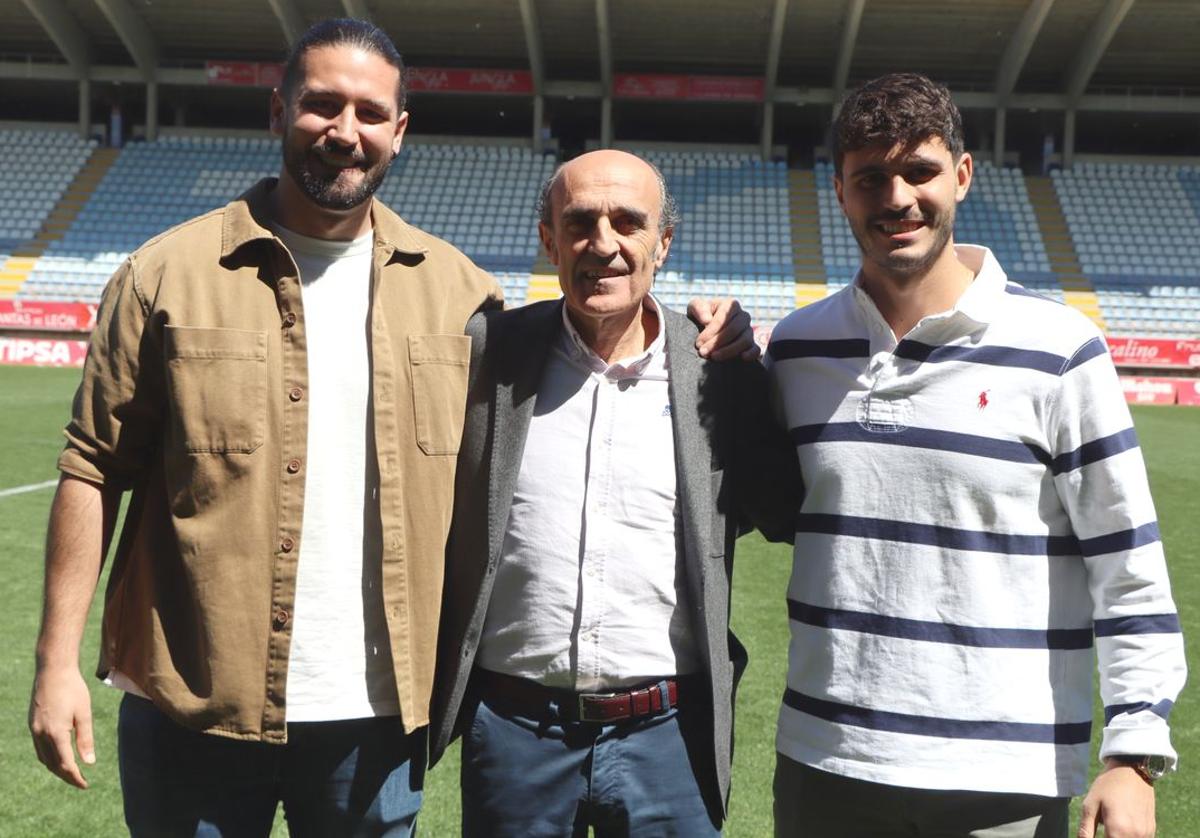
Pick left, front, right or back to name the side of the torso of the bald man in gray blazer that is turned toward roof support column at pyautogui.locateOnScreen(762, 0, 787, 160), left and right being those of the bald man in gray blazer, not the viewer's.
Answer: back

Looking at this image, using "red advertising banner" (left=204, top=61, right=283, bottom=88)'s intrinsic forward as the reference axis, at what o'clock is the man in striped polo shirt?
The man in striped polo shirt is roughly at 12 o'clock from the red advertising banner.

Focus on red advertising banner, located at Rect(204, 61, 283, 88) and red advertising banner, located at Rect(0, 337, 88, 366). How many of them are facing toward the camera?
2

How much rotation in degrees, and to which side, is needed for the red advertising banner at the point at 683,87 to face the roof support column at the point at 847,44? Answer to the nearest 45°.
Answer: approximately 45° to its left

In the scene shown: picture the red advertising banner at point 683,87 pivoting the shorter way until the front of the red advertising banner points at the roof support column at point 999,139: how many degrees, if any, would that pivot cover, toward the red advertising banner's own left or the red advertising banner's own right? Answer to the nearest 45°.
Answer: approximately 90° to the red advertising banner's own left

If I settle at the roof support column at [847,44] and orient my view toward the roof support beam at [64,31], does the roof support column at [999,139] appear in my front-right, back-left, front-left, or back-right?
back-right

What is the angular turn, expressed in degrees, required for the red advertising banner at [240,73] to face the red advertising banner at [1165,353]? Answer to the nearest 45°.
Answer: approximately 45° to its left
